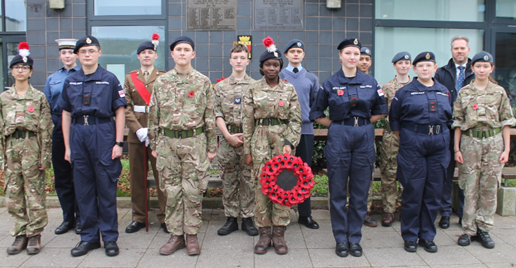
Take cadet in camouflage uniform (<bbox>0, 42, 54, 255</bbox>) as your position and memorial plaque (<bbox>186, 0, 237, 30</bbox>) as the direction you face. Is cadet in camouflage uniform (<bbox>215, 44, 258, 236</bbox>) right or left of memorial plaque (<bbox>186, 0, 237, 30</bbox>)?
right

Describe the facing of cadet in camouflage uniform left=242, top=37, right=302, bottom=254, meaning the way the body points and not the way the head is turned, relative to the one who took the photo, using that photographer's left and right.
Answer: facing the viewer

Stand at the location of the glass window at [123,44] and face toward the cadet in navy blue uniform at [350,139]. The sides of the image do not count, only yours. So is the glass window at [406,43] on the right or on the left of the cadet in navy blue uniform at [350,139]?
left

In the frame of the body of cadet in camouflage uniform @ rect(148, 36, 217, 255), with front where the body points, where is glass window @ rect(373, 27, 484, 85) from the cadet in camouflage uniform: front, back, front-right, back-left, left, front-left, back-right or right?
back-left

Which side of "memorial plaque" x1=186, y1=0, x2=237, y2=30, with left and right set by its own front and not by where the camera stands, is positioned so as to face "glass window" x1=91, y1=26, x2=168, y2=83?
right

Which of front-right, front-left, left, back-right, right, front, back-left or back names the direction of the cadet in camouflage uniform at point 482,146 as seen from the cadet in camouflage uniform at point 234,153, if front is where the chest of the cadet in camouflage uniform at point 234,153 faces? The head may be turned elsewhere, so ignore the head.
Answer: left

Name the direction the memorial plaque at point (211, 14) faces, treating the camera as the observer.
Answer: facing the viewer

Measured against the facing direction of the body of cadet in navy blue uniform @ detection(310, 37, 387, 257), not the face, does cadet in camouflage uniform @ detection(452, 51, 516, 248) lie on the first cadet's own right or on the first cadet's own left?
on the first cadet's own left

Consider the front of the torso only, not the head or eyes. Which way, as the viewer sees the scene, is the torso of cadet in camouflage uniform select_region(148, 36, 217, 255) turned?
toward the camera
